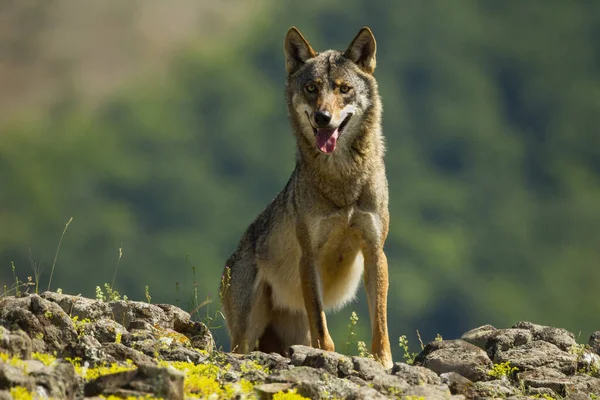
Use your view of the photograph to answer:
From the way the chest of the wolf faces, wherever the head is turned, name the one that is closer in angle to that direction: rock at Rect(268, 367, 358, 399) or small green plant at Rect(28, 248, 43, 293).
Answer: the rock

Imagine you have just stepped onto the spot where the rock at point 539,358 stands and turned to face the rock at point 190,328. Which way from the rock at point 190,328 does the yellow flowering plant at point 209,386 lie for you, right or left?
left

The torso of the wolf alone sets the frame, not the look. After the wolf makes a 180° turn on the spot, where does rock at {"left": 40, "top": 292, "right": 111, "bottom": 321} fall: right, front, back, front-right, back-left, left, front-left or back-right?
left

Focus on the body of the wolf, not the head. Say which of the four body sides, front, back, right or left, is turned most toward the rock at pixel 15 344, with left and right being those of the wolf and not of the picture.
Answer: right

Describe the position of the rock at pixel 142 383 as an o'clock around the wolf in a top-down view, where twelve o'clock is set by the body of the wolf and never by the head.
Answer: The rock is roughly at 2 o'clock from the wolf.

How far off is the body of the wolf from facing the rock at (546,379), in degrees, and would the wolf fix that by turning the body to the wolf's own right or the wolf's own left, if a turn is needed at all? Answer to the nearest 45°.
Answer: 0° — it already faces it

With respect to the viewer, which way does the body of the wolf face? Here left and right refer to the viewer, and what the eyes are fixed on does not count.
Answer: facing the viewer and to the right of the viewer

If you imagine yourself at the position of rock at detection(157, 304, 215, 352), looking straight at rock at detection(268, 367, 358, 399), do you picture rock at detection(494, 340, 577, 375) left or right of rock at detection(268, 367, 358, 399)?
left

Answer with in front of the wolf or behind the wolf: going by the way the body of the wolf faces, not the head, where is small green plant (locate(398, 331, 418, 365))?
in front

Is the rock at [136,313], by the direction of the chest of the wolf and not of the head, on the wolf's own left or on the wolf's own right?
on the wolf's own right

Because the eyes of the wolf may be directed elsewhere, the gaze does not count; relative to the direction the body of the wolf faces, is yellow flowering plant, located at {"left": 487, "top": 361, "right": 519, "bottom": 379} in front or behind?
in front
